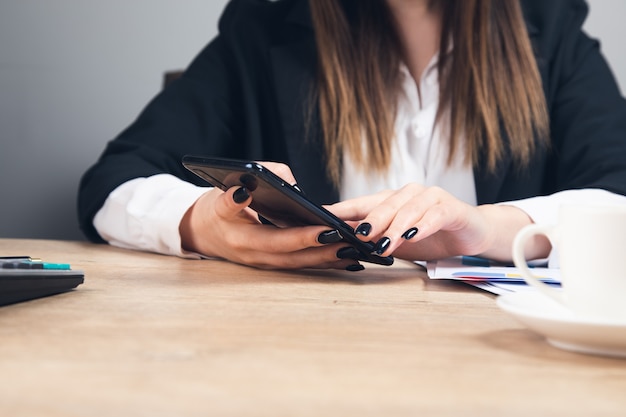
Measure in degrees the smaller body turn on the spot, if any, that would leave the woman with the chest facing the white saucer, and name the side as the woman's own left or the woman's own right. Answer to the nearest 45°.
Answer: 0° — they already face it

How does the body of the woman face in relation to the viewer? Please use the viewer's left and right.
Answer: facing the viewer

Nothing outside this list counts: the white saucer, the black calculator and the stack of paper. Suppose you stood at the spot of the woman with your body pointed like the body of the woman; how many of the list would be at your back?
0

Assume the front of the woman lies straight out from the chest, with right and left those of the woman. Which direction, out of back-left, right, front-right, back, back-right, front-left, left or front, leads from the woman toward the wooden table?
front

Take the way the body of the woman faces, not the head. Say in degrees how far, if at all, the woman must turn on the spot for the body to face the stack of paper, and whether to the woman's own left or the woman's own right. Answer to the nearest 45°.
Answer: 0° — they already face it

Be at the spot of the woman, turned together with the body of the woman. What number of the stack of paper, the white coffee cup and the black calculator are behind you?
0

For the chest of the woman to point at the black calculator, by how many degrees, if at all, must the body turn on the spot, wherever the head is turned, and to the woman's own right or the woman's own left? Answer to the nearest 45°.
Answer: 0° — they already face it

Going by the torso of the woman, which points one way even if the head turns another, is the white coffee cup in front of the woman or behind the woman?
in front
